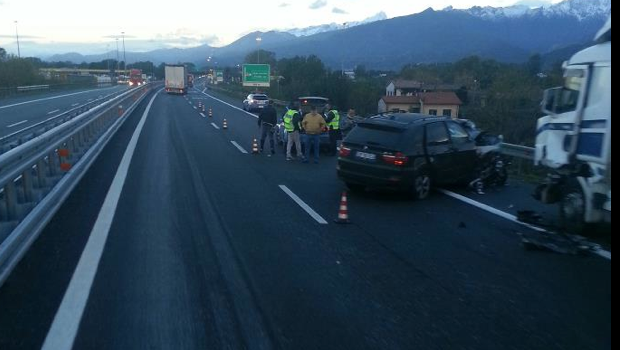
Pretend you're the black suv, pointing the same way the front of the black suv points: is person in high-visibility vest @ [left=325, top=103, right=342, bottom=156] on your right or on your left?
on your left

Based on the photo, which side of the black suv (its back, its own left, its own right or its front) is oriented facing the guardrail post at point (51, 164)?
back

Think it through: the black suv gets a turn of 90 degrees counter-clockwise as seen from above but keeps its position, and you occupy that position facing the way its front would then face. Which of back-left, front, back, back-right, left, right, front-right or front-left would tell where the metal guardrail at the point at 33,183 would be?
left

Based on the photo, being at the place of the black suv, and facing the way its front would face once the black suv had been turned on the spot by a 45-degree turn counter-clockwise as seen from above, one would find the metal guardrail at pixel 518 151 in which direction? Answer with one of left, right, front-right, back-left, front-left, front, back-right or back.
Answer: front-right

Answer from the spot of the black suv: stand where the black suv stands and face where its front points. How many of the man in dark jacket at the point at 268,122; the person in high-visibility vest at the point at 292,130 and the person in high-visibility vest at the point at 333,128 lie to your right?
0

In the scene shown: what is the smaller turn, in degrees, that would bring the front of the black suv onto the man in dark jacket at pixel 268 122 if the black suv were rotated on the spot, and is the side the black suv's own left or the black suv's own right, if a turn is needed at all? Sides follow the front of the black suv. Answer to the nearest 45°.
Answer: approximately 90° to the black suv's own left

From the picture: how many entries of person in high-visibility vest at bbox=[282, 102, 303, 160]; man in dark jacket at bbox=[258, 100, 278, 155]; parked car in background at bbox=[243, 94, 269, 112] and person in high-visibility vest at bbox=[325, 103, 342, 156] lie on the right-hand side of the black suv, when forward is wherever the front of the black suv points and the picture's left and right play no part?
0

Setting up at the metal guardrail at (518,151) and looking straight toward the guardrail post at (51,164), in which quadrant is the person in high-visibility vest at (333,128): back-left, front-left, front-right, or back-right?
front-right

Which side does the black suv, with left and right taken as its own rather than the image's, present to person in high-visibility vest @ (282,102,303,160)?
left

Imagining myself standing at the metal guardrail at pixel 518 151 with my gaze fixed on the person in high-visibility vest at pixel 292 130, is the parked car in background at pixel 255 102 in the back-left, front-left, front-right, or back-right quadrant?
front-right

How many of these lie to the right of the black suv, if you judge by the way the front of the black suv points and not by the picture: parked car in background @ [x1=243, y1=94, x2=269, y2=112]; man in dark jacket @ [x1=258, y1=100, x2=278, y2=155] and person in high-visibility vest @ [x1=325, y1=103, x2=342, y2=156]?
0

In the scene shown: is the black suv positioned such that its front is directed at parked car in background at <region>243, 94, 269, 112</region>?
no

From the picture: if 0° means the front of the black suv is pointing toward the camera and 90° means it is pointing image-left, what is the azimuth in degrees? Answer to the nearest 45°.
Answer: approximately 225°
